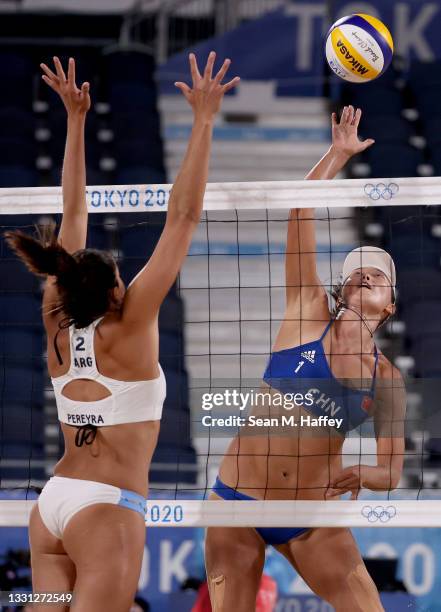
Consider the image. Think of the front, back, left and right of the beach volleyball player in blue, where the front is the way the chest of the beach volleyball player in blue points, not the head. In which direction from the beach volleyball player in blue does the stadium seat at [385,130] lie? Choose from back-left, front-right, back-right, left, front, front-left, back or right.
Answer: back

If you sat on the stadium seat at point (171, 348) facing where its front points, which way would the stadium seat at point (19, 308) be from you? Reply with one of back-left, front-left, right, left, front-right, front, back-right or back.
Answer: right

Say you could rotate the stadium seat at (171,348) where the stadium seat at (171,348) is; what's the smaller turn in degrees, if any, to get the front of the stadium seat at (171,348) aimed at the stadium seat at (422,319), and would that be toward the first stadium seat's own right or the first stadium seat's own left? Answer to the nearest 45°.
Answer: approximately 90° to the first stadium seat's own left

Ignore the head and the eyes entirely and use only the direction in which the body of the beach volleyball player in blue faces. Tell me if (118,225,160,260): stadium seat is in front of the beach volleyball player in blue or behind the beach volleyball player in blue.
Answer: behind

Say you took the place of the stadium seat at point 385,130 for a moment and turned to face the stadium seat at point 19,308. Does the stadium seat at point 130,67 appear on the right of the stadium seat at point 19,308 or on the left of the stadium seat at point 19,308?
right

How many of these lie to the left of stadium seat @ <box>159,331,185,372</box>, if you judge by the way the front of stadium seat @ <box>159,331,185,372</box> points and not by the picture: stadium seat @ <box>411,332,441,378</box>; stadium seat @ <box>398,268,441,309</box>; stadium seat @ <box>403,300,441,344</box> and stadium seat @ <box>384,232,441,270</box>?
4

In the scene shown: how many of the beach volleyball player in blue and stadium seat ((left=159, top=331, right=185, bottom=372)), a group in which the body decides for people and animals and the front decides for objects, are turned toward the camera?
2

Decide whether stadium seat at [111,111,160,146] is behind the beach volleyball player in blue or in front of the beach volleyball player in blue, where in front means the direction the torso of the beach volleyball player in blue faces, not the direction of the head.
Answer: behind

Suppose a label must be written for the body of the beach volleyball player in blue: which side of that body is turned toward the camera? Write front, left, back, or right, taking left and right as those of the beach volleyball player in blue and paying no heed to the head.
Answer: front

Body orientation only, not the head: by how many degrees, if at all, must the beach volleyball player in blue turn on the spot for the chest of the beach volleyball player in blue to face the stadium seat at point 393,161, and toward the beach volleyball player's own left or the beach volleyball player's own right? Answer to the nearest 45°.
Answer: approximately 180°

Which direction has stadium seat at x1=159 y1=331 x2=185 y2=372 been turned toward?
toward the camera
